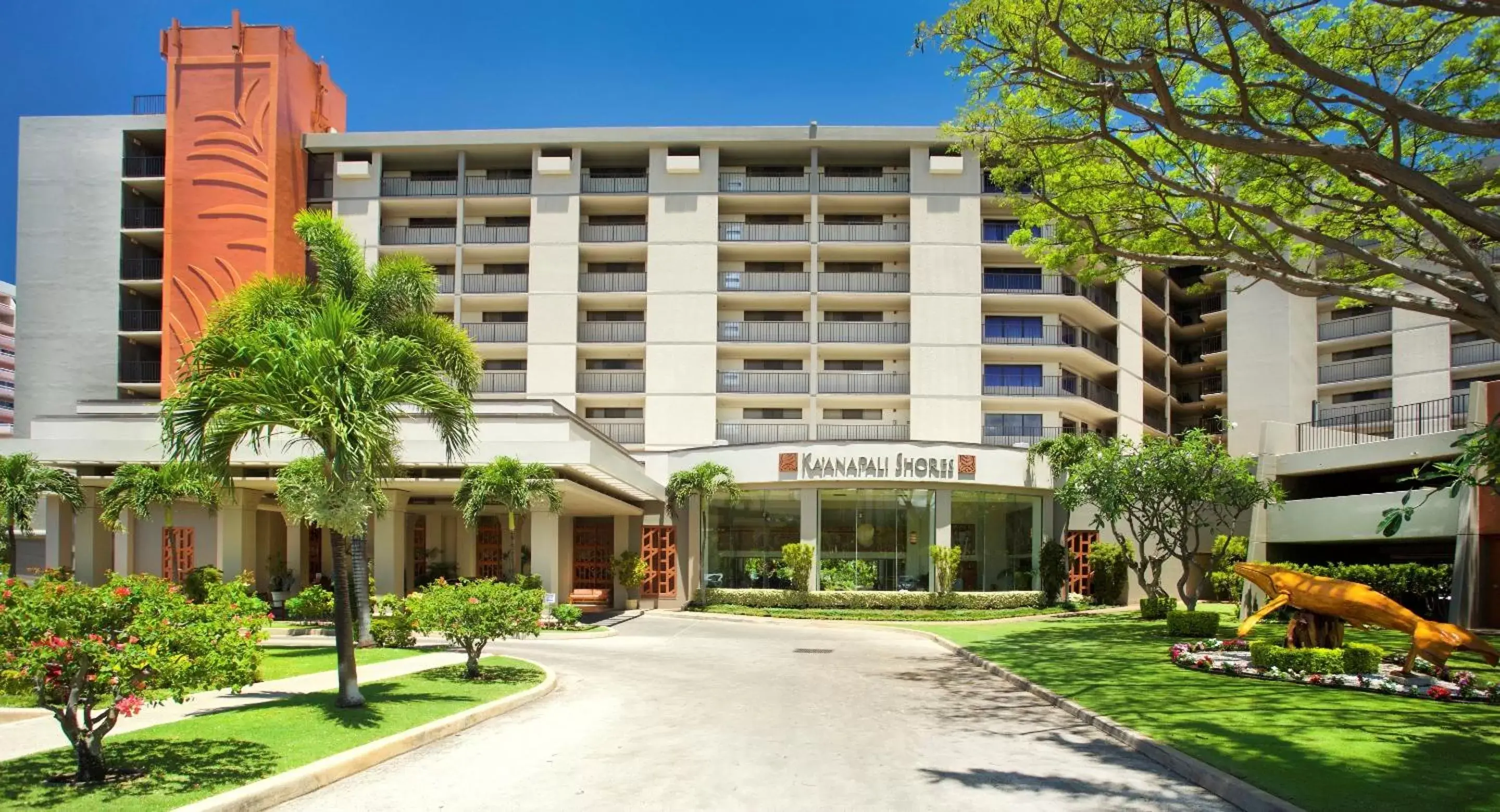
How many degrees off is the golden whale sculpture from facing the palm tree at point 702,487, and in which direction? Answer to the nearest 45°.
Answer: approximately 45° to its right

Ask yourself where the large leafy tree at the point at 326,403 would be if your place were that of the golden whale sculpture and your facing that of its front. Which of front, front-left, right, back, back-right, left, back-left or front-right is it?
front-left

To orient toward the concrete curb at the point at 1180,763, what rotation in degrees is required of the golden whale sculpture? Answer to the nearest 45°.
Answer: approximately 90° to its left

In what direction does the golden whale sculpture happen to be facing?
to the viewer's left

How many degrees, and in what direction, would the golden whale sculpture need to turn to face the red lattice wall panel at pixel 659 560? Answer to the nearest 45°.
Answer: approximately 45° to its right
